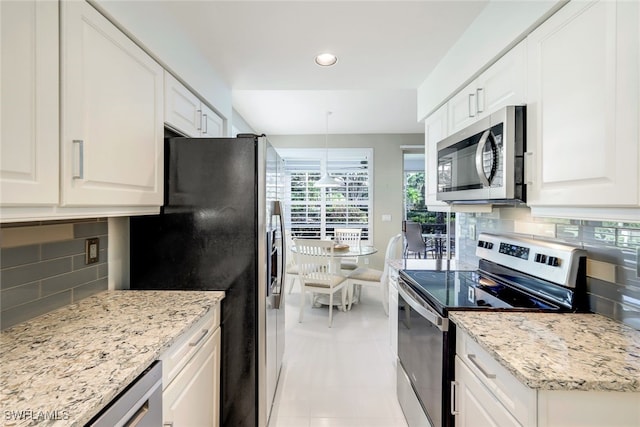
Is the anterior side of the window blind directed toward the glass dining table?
yes

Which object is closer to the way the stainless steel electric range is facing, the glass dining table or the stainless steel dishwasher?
the stainless steel dishwasher

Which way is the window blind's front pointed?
toward the camera

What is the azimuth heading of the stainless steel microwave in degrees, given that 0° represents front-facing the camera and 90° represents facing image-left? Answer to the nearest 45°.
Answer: approximately 45°

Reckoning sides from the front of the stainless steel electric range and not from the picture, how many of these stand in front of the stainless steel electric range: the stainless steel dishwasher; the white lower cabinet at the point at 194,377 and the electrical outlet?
3

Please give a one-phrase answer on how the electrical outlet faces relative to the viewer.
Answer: facing the viewer and to the right of the viewer

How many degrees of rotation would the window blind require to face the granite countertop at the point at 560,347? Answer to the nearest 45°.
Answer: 0° — it already faces it

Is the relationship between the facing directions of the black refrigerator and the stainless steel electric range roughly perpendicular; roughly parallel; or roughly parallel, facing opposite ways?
roughly parallel, facing opposite ways

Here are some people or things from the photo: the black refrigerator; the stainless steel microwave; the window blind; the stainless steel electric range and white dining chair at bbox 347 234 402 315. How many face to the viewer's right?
1

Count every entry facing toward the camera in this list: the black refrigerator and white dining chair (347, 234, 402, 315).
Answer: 0

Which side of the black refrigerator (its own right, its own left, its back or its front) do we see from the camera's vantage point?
right

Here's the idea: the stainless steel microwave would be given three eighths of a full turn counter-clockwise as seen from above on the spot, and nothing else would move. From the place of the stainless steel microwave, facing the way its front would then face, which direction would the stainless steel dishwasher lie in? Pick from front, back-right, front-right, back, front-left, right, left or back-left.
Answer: back-right

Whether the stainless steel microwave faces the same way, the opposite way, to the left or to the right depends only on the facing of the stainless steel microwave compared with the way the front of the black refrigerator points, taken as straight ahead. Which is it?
the opposite way

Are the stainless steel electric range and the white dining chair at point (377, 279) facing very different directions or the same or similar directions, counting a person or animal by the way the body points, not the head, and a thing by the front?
same or similar directions

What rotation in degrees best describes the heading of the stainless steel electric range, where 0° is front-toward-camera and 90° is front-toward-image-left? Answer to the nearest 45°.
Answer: approximately 45°

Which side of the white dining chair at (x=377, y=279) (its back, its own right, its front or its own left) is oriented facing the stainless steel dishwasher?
left
